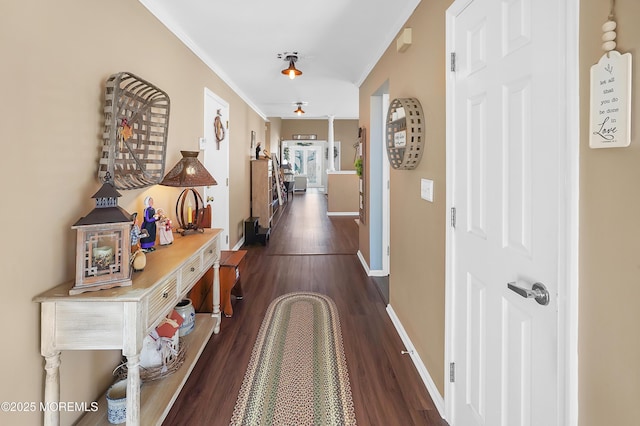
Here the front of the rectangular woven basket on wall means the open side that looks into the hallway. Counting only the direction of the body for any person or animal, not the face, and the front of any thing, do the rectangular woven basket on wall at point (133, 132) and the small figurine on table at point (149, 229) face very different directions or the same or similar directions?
same or similar directions

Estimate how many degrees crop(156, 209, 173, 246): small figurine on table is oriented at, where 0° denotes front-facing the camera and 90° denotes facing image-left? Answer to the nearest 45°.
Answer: approximately 315°

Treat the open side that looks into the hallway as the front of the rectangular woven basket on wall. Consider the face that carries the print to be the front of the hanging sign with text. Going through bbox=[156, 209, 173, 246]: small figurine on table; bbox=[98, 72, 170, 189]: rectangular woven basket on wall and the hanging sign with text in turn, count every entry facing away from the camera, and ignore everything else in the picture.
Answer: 0

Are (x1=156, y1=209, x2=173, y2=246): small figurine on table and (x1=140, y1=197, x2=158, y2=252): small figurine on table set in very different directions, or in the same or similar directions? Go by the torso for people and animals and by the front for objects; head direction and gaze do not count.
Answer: same or similar directions

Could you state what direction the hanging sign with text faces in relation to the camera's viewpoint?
facing the viewer and to the left of the viewer

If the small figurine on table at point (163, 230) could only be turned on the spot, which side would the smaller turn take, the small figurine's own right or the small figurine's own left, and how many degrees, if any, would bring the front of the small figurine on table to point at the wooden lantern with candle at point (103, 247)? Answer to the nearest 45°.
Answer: approximately 45° to the small figurine's own right

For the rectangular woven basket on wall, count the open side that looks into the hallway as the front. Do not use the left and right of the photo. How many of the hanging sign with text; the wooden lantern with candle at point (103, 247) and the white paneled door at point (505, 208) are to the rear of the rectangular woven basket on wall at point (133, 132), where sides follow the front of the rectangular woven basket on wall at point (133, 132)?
0

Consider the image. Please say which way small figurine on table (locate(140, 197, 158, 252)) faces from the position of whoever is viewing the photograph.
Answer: facing the viewer and to the right of the viewer

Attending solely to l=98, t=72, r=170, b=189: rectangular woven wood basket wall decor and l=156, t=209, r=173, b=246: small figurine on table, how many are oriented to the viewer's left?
0
